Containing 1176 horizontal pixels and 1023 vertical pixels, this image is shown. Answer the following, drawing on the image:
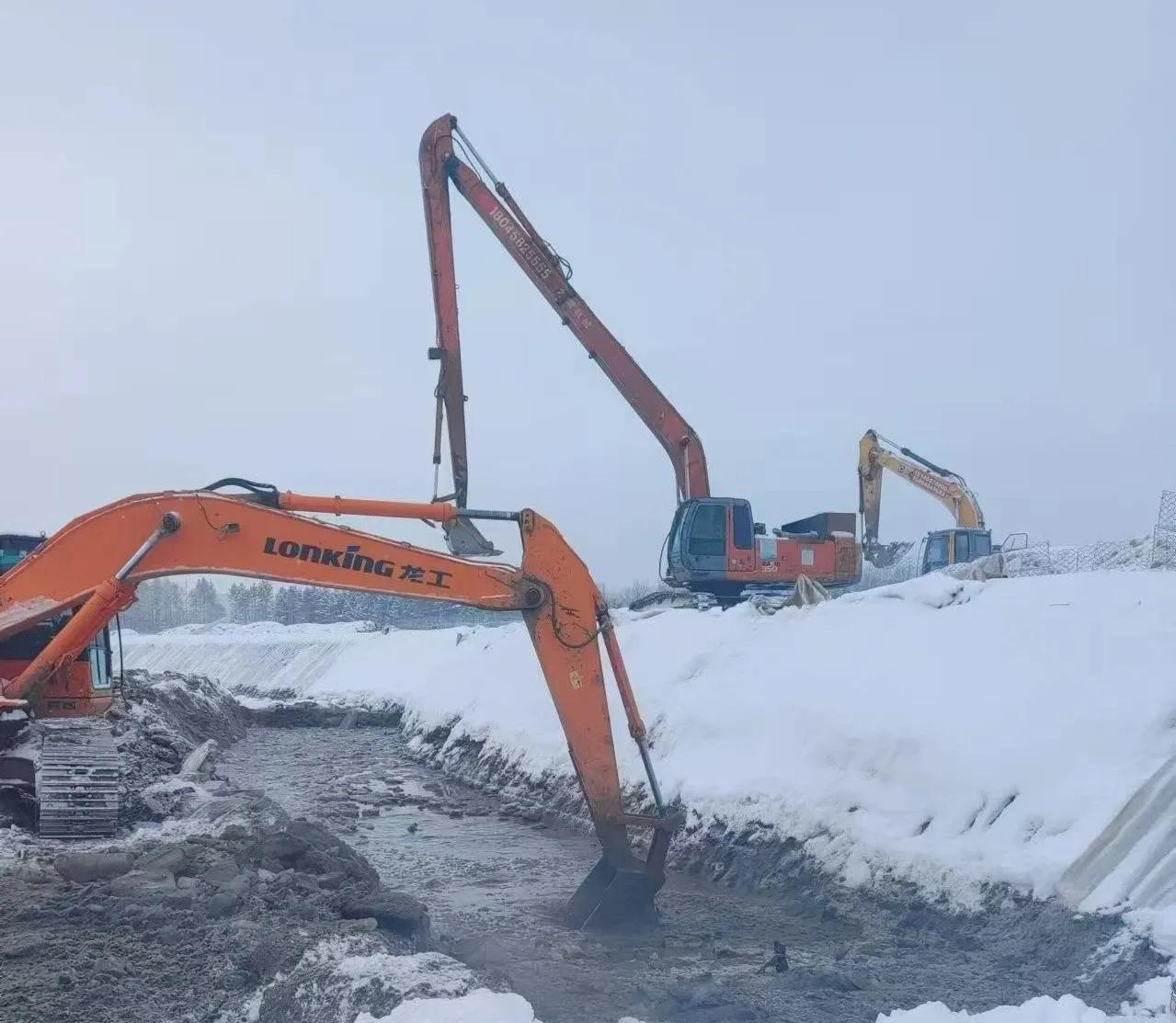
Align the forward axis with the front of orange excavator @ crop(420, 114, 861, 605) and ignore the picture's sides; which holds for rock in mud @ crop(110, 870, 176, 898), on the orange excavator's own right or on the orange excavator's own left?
on the orange excavator's own left

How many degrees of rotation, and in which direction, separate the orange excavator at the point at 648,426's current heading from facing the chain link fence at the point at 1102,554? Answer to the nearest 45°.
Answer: approximately 135° to its right

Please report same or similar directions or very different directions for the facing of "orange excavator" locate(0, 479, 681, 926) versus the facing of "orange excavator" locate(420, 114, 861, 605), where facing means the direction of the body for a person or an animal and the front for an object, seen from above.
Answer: very different directions

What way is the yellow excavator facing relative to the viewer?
to the viewer's left

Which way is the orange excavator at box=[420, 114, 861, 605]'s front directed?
to the viewer's left

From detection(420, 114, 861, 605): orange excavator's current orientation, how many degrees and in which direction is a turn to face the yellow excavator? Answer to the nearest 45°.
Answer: approximately 135° to its right

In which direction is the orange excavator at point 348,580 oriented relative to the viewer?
to the viewer's right

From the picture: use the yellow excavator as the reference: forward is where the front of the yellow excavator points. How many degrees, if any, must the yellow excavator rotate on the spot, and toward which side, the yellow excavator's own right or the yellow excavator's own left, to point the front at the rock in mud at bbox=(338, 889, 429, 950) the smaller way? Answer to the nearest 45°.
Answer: approximately 90° to the yellow excavator's own left
